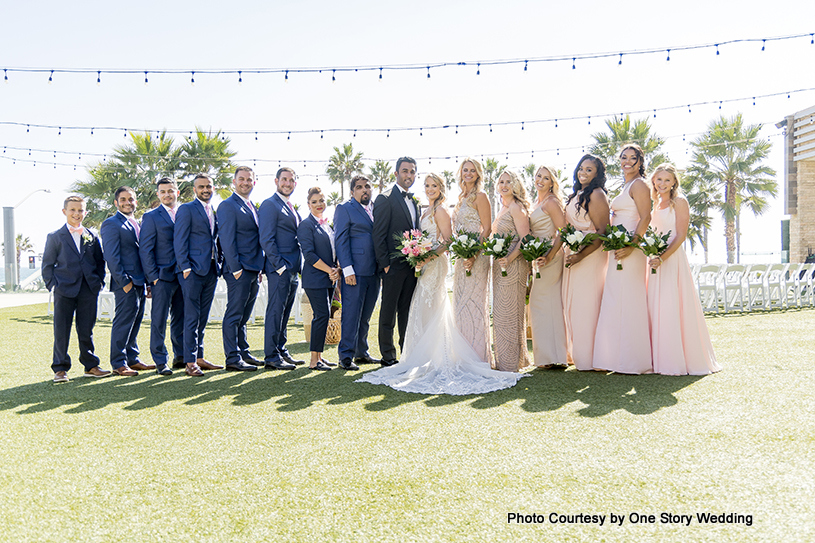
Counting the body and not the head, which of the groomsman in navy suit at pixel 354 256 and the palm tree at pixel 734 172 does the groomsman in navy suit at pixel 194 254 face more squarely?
the groomsman in navy suit

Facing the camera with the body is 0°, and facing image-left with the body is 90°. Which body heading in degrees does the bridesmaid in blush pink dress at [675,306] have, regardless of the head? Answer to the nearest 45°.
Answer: approximately 45°

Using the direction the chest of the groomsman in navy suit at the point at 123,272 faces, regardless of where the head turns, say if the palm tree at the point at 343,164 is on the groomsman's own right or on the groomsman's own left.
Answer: on the groomsman's own left

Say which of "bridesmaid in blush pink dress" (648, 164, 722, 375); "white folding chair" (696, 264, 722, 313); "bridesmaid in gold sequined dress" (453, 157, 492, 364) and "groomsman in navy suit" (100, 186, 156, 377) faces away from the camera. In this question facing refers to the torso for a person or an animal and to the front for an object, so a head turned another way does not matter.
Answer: the white folding chair

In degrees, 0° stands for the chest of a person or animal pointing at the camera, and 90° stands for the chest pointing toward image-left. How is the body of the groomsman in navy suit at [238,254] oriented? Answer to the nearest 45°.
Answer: approximately 315°

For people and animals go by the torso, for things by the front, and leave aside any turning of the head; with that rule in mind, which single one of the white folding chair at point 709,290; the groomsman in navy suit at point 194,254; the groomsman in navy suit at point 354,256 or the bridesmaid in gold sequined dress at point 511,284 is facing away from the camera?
the white folding chair

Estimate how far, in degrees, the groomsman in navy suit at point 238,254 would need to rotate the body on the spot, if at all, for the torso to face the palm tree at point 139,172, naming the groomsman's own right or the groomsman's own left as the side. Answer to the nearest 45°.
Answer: approximately 135° to the groomsman's own left

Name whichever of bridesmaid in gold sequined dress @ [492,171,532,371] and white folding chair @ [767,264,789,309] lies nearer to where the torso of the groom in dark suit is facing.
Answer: the bridesmaid in gold sequined dress

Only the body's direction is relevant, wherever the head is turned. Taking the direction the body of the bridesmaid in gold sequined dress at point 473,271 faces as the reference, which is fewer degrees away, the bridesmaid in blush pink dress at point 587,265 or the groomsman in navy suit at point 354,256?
the groomsman in navy suit

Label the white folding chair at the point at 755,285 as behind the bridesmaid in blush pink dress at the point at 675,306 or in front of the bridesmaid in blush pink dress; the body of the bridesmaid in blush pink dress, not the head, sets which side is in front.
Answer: behind
